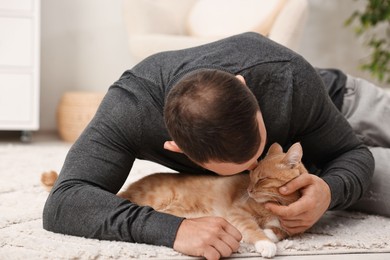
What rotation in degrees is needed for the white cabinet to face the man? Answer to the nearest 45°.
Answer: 0° — it already faces them

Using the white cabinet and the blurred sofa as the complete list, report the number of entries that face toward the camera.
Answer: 2

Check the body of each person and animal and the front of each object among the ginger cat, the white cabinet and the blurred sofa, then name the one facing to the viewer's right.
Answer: the ginger cat

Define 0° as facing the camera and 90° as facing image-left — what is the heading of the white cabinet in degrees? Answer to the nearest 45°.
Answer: approximately 0°

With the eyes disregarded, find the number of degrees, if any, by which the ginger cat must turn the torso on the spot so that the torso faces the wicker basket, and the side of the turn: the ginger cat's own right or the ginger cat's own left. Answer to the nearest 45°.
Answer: approximately 135° to the ginger cat's own left

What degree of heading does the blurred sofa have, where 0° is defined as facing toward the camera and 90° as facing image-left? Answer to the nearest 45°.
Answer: approximately 0°

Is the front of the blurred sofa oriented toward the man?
yes

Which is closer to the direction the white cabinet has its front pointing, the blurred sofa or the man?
the man

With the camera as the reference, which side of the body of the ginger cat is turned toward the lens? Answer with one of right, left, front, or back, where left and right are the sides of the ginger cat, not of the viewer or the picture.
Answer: right

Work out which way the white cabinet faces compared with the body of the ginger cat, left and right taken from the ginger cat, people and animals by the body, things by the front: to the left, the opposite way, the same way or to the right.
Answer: to the right
